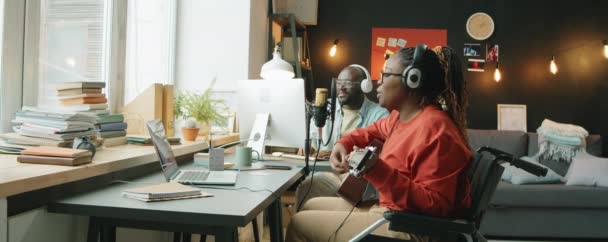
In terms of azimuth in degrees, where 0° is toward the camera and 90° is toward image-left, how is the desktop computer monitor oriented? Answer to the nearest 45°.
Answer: approximately 225°

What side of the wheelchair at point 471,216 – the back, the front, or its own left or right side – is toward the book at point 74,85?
front

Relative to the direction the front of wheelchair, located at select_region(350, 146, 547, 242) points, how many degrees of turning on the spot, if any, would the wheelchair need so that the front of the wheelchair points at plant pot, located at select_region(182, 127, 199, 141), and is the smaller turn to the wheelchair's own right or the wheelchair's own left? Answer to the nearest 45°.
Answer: approximately 45° to the wheelchair's own right

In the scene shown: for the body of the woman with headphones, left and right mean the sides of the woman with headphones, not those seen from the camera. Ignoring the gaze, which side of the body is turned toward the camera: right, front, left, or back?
left

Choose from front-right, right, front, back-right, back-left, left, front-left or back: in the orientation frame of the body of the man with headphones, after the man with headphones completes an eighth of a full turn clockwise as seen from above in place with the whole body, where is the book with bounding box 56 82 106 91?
front-left

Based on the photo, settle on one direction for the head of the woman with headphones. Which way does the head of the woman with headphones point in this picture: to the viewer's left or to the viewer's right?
to the viewer's left

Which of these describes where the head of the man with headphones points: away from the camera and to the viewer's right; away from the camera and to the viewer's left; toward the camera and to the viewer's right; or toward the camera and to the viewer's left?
toward the camera and to the viewer's left

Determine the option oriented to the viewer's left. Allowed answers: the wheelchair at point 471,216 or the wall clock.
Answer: the wheelchair

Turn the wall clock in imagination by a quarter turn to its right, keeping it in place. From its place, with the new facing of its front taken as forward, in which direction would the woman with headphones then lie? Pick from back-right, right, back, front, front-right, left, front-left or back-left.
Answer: left

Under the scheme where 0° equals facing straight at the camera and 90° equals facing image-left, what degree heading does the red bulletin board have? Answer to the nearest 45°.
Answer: approximately 0°

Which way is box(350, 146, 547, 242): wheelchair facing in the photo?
to the viewer's left

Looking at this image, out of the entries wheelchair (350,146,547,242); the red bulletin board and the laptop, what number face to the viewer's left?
1

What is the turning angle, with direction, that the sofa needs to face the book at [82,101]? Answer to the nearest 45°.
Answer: approximately 45° to its right

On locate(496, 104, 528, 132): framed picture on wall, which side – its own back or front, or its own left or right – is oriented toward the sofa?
front

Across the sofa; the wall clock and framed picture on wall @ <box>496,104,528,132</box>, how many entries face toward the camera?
3
